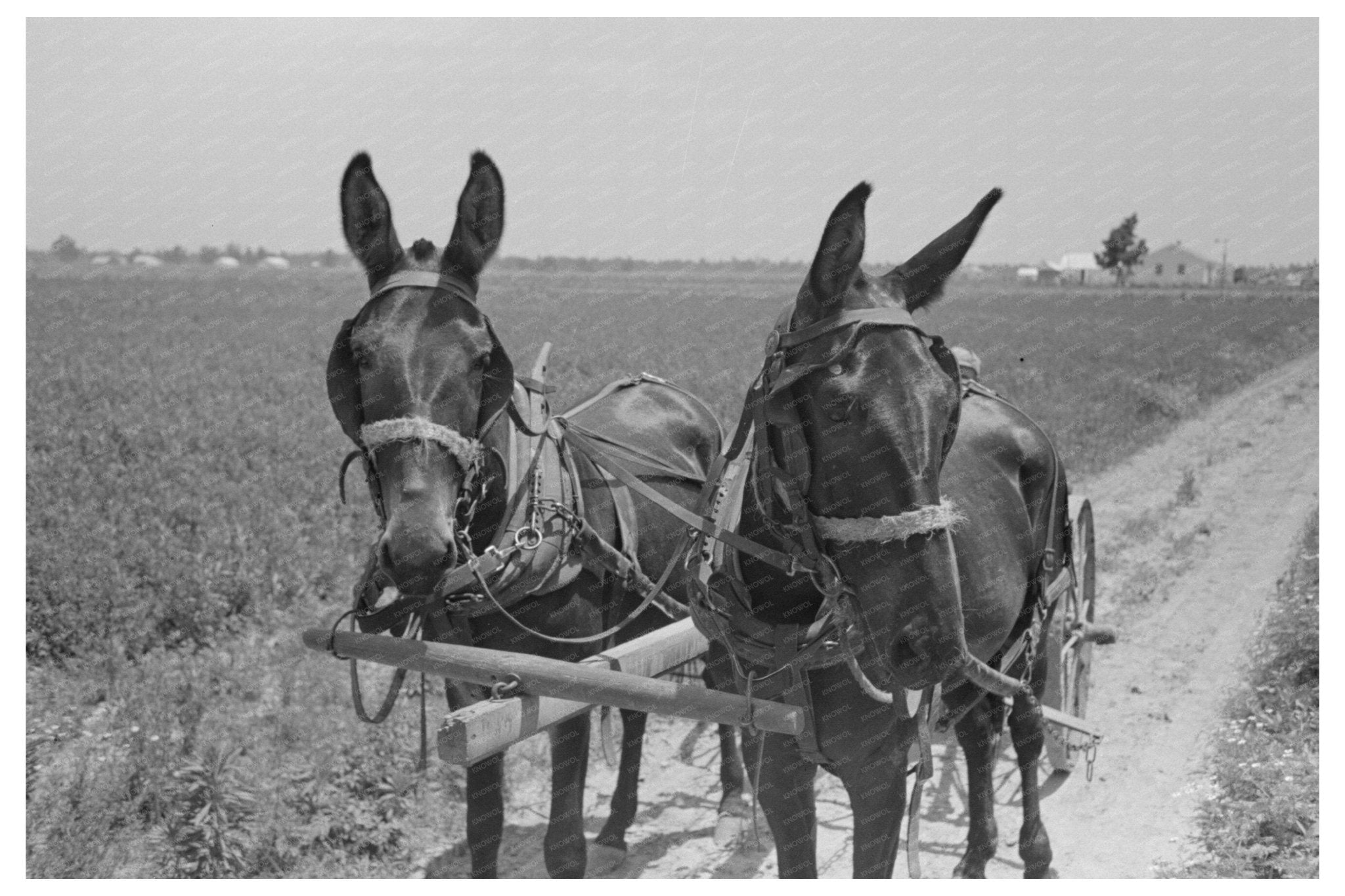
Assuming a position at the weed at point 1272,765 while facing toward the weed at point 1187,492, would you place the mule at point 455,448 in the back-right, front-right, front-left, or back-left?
back-left

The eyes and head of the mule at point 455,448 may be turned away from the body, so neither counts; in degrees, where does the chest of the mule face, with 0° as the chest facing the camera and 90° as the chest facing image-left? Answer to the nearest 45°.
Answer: approximately 45°

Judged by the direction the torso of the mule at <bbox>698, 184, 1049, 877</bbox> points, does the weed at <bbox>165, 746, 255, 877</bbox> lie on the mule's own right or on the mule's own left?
on the mule's own right
